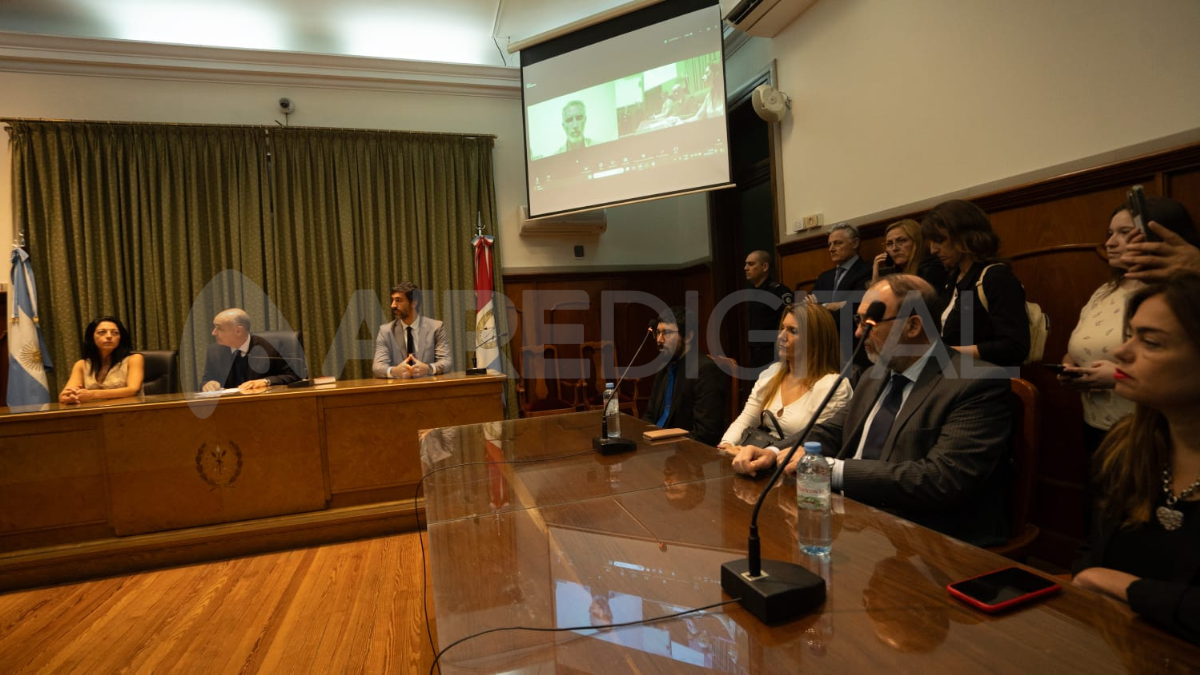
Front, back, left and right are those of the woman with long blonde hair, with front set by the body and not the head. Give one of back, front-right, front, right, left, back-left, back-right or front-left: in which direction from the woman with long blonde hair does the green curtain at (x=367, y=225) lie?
front-right

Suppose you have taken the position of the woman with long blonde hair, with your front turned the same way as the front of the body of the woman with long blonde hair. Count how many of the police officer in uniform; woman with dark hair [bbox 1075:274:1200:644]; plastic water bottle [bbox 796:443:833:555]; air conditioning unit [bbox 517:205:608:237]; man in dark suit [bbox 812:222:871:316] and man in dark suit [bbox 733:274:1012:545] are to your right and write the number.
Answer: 3

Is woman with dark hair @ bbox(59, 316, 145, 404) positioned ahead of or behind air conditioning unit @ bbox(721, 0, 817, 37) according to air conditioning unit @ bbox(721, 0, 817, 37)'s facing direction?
ahead

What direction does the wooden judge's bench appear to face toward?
toward the camera

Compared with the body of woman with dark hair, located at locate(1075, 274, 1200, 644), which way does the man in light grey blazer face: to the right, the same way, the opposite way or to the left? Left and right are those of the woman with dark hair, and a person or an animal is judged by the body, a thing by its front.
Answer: to the left

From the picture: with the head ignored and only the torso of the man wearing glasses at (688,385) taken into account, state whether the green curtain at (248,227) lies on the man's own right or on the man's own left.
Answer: on the man's own right

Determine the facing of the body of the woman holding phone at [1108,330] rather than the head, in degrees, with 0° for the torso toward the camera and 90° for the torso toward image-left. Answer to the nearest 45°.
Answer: approximately 45°

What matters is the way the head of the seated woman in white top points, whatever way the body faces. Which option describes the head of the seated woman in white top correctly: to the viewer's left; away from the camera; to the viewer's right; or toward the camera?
to the viewer's left

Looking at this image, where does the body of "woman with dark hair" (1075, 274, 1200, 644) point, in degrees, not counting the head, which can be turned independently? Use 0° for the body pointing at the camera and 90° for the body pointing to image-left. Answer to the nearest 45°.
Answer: approximately 45°

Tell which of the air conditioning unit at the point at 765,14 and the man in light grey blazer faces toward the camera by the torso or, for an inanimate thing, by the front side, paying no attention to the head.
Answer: the man in light grey blazer

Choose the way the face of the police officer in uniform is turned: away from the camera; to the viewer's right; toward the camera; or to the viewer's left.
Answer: to the viewer's left

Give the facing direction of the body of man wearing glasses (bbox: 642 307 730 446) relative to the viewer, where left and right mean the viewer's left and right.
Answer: facing the viewer and to the left of the viewer

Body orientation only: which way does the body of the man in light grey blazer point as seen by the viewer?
toward the camera

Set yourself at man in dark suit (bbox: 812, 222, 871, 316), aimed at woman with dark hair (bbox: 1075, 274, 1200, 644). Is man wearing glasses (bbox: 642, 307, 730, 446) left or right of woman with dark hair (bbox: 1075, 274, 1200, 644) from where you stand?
right

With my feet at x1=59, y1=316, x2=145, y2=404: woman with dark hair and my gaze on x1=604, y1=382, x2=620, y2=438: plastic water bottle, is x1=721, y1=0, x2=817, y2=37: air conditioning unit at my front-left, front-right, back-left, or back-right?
front-left

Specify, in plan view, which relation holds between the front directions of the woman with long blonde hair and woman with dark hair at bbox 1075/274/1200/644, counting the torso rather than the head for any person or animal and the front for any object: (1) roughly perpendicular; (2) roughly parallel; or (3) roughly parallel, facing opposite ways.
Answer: roughly parallel

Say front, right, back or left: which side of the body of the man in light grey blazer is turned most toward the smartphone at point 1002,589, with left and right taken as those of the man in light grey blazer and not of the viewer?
front

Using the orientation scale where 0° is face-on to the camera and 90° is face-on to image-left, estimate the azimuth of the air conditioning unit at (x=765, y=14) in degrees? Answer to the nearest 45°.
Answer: approximately 90°
